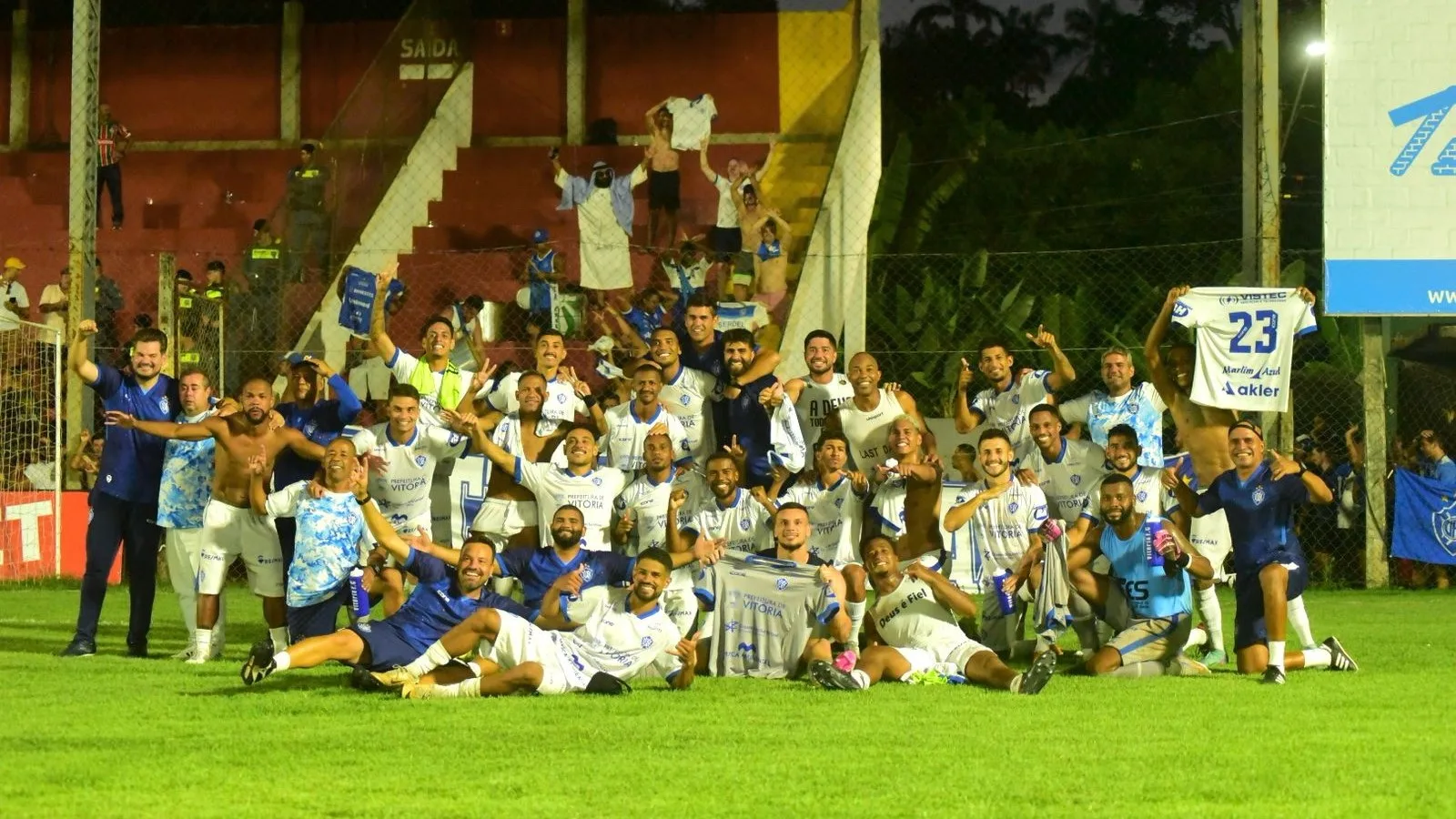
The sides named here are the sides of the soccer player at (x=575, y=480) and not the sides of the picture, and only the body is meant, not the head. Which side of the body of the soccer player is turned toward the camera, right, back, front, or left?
front

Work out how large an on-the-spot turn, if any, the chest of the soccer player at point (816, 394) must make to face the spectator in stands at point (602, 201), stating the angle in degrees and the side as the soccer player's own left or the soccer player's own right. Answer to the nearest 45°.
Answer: approximately 180°

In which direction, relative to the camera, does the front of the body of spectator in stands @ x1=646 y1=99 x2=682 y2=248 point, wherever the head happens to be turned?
toward the camera

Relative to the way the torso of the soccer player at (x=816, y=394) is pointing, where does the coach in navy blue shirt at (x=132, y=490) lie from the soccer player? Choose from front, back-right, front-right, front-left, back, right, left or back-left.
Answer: right

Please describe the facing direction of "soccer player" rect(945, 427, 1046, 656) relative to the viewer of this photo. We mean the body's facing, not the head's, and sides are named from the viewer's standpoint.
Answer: facing the viewer

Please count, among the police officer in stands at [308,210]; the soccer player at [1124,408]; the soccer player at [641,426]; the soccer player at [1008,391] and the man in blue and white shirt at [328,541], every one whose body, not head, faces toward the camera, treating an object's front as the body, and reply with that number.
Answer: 5

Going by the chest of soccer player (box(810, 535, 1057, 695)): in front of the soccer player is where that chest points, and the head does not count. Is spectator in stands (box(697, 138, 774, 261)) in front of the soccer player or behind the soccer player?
behind

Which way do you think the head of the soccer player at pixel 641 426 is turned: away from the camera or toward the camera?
toward the camera

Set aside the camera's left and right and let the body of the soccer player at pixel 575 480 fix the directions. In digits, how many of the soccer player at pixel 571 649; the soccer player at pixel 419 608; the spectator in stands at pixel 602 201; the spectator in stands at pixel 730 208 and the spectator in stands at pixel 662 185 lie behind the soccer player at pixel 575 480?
3

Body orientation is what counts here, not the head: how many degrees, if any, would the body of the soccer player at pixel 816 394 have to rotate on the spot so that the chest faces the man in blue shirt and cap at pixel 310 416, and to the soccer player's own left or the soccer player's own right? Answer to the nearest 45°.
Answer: approximately 90° to the soccer player's own right

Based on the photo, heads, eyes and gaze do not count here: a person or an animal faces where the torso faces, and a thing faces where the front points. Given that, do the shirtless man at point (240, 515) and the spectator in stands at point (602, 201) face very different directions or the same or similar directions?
same or similar directions

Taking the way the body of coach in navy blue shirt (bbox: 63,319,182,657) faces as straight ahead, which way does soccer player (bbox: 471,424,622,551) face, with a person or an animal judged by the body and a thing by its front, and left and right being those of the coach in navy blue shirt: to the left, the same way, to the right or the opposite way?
the same way

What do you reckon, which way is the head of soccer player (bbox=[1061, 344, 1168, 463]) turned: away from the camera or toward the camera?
toward the camera

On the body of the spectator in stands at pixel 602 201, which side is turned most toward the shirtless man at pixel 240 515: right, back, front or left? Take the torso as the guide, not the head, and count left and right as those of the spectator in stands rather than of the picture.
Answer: front

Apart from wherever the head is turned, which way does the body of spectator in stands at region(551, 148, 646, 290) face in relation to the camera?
toward the camera

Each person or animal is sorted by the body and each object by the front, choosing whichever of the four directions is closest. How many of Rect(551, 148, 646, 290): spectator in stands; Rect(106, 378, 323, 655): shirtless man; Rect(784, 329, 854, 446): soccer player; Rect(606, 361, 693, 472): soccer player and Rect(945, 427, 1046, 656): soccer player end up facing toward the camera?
5
